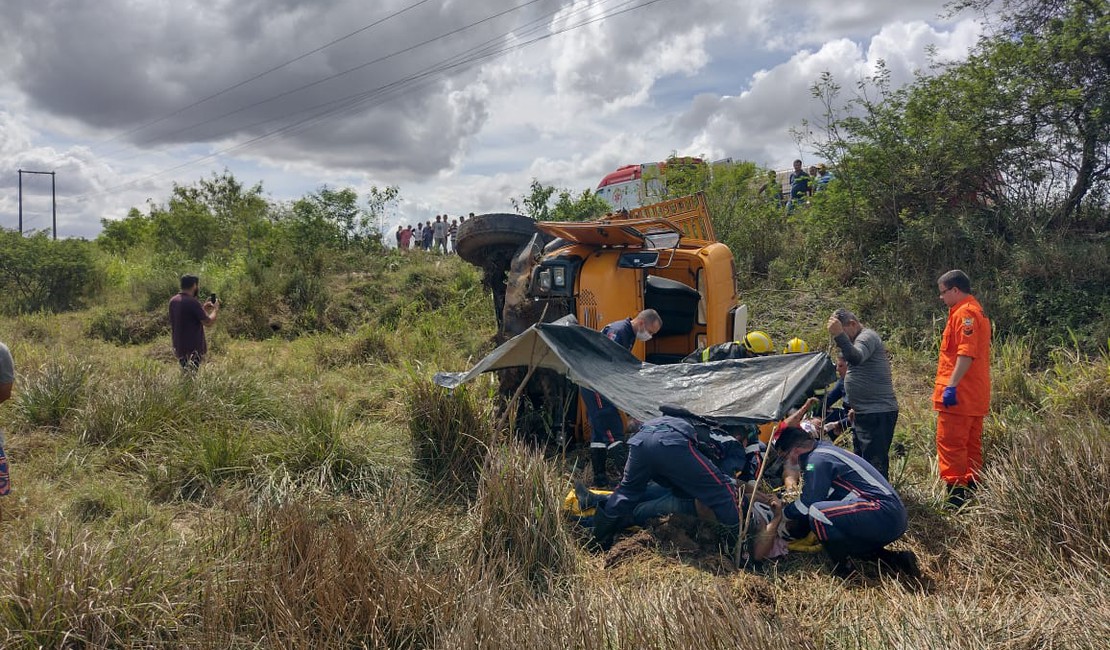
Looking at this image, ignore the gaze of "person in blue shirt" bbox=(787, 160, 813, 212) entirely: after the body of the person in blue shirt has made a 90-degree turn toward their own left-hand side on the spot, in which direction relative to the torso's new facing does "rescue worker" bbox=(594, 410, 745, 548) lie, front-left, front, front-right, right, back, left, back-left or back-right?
right

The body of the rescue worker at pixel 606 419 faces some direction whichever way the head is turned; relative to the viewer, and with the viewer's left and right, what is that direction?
facing the viewer and to the right of the viewer

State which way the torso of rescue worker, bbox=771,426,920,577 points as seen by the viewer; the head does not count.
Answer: to the viewer's left

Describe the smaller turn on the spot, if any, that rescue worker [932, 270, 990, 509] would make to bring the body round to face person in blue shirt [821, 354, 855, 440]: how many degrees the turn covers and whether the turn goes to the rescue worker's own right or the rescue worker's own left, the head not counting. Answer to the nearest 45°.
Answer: approximately 45° to the rescue worker's own right

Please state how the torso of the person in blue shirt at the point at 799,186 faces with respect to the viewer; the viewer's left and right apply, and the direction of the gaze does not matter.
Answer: facing the viewer

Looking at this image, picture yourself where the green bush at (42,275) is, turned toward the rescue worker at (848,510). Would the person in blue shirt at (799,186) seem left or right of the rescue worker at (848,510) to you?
left

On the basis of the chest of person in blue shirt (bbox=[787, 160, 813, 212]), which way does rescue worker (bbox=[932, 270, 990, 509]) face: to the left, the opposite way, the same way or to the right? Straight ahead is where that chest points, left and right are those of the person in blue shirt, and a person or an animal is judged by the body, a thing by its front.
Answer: to the right

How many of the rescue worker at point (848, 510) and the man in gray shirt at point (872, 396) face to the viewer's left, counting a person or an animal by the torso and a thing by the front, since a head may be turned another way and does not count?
2

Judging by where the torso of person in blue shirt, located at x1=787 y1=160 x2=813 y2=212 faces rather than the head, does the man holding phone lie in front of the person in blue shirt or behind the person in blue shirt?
in front

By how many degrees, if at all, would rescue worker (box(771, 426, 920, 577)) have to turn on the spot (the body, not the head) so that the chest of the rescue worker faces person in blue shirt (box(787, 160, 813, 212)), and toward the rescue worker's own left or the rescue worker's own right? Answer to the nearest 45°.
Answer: approximately 90° to the rescue worker's own right

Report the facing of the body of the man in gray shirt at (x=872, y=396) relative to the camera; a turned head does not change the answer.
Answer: to the viewer's left

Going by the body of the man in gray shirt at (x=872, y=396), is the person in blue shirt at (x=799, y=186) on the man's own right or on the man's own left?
on the man's own right

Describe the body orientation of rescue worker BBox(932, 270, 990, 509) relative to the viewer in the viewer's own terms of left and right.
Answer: facing to the left of the viewer

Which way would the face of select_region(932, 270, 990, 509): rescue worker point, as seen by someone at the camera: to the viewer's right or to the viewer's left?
to the viewer's left

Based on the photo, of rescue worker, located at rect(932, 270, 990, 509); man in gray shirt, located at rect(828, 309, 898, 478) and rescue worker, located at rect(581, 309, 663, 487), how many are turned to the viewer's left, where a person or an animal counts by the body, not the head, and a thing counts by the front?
2
